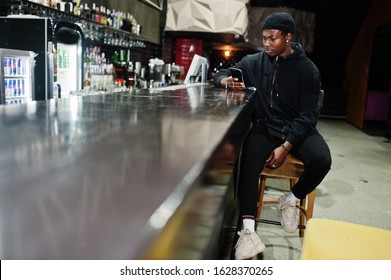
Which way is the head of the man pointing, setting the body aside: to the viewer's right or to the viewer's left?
to the viewer's left

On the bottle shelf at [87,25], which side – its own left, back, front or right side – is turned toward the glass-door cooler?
right

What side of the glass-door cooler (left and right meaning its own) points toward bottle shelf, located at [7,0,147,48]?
left

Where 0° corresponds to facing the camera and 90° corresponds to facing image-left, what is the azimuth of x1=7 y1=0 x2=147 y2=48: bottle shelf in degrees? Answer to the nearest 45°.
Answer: approximately 315°

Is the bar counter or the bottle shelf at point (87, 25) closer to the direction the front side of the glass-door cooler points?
the bar counter

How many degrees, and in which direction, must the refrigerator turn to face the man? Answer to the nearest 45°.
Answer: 0° — it already faces them
